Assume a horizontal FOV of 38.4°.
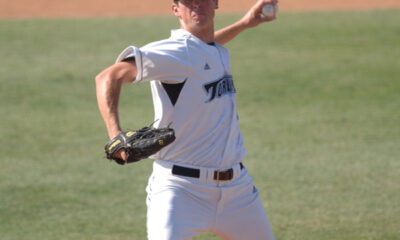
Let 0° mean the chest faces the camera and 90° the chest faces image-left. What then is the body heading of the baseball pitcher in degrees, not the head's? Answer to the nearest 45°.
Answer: approximately 315°
